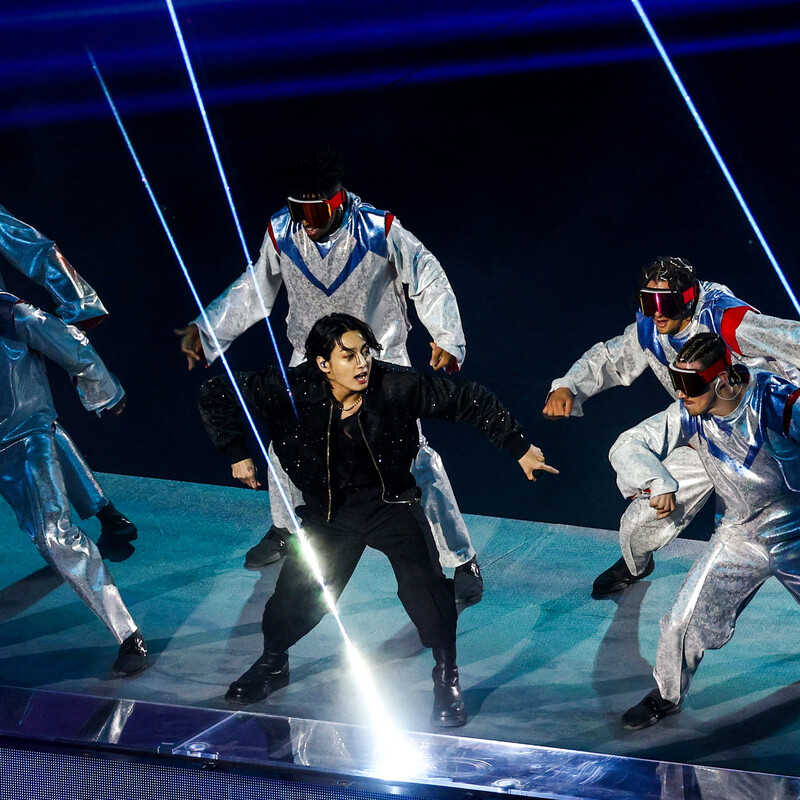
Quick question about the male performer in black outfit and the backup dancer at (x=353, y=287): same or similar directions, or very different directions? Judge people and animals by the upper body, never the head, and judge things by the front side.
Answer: same or similar directions

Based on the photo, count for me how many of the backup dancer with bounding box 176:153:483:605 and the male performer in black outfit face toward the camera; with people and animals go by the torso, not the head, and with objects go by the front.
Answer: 2

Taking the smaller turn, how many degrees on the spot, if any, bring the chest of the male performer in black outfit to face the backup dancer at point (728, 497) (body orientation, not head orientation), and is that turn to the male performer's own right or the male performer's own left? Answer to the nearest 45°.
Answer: approximately 90° to the male performer's own left

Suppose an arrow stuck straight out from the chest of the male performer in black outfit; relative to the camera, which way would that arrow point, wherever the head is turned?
toward the camera

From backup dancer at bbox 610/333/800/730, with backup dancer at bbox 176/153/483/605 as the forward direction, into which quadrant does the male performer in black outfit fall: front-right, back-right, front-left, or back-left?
front-left

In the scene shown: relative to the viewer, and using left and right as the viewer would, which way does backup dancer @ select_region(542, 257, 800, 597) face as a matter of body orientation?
facing the viewer and to the left of the viewer

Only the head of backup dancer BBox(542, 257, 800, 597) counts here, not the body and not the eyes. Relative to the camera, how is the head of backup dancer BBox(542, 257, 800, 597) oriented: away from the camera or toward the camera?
toward the camera

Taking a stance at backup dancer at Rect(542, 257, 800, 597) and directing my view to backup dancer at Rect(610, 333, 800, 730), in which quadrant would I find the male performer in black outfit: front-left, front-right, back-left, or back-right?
front-right

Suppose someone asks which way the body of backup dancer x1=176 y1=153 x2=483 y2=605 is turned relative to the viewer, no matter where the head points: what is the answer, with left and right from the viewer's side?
facing the viewer
